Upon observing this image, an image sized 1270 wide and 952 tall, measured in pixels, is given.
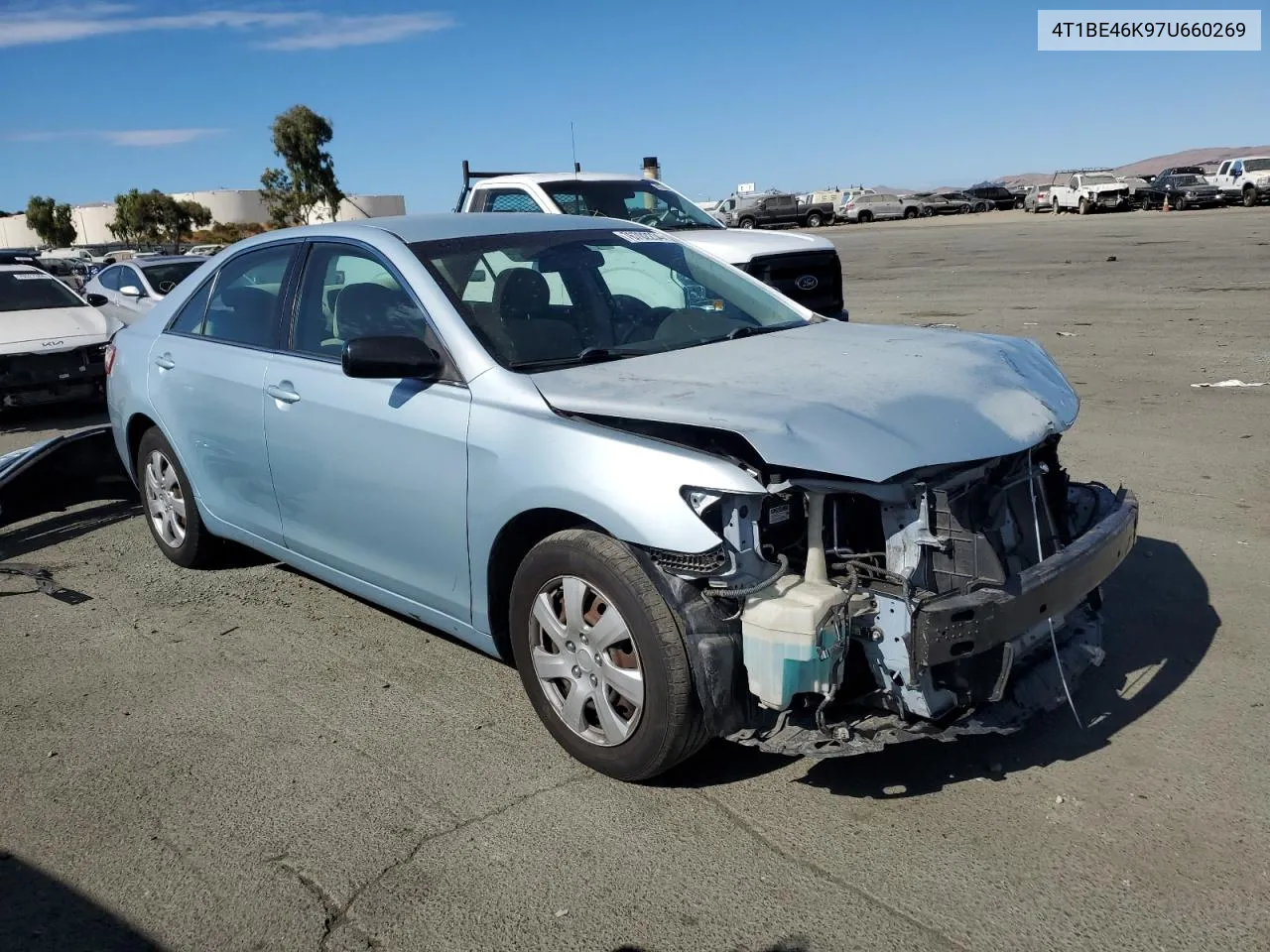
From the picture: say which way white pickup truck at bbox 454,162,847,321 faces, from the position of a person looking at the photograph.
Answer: facing the viewer and to the right of the viewer

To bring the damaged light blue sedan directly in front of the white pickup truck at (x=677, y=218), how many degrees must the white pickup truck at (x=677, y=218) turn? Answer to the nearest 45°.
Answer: approximately 45° to its right

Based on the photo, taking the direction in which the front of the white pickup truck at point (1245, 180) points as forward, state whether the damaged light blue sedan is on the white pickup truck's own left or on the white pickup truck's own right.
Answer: on the white pickup truck's own right

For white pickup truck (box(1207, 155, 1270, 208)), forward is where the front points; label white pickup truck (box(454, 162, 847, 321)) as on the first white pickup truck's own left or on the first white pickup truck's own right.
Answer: on the first white pickup truck's own right

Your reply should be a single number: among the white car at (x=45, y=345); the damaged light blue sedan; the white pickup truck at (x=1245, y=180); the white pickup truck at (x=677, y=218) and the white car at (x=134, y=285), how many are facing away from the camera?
0

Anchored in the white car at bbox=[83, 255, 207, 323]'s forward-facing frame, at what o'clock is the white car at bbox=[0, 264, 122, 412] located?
the white car at bbox=[0, 264, 122, 412] is roughly at 2 o'clock from the white car at bbox=[83, 255, 207, 323].

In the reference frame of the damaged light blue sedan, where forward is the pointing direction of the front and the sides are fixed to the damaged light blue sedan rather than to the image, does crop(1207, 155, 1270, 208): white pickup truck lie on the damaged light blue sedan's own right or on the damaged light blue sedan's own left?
on the damaged light blue sedan's own left

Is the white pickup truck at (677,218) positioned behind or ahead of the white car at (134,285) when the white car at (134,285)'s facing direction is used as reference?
ahead

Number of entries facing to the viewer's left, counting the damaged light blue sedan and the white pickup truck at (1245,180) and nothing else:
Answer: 0

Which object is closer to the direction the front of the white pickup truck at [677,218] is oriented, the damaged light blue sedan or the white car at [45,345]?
the damaged light blue sedan

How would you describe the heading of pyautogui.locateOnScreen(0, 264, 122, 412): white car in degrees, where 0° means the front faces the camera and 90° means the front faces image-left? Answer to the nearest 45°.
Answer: approximately 315°
